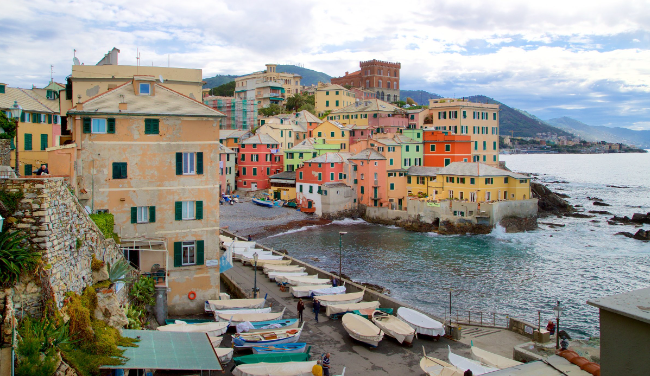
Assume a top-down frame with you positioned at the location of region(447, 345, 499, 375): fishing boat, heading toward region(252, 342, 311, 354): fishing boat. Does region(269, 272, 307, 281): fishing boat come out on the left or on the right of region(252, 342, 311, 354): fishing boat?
right

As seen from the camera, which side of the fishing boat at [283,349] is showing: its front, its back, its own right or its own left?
right

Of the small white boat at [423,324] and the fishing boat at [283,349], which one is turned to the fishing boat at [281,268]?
the small white boat

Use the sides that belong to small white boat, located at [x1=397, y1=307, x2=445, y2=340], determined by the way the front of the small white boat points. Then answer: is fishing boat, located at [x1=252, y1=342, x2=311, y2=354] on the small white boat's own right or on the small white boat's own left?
on the small white boat's own left

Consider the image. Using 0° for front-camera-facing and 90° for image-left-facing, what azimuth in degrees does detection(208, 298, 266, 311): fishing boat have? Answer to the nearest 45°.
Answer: approximately 270°

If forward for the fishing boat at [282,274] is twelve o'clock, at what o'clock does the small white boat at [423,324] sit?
The small white boat is roughly at 2 o'clock from the fishing boat.

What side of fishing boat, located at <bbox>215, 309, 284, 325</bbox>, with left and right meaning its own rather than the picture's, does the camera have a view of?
right

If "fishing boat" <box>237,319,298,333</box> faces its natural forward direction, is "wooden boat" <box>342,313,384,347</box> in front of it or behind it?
in front

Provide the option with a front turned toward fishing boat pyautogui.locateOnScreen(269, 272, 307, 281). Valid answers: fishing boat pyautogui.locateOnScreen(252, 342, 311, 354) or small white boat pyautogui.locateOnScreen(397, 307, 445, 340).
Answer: the small white boat

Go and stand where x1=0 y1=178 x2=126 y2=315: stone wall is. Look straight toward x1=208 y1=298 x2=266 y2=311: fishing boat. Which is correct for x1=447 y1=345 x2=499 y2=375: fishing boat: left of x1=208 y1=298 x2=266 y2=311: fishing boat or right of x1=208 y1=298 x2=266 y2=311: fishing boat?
right

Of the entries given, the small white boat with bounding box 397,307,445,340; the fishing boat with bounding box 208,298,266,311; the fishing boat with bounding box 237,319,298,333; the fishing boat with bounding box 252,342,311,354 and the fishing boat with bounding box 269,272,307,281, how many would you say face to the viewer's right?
4
